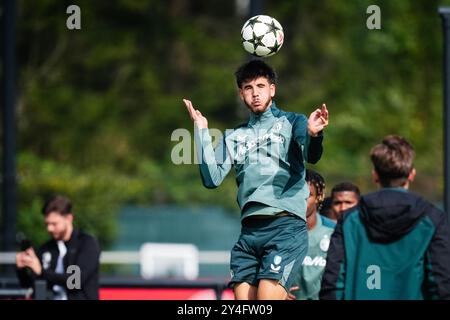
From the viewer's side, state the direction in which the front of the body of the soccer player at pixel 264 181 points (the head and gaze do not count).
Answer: toward the camera

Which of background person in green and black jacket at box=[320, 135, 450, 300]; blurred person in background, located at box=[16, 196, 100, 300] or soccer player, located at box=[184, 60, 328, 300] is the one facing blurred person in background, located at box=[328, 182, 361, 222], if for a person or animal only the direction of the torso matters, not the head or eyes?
the background person in green and black jacket

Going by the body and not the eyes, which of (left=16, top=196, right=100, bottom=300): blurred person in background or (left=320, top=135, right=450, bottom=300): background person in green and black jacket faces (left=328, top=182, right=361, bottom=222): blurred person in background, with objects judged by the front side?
the background person in green and black jacket

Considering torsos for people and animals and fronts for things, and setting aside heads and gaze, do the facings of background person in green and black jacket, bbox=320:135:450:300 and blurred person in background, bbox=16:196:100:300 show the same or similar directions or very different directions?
very different directions

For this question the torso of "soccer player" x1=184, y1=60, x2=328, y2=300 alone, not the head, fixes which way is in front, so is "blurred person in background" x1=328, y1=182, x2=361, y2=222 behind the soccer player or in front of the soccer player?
behind

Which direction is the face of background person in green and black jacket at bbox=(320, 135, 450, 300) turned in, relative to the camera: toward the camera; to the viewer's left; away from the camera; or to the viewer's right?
away from the camera

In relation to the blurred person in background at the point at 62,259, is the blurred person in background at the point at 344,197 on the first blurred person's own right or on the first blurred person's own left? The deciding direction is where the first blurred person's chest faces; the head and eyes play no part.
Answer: on the first blurred person's own left

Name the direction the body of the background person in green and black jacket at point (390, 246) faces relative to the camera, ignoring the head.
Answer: away from the camera

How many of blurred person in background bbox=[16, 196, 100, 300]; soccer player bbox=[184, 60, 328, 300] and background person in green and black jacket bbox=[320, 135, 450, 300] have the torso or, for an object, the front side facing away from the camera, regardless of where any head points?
1

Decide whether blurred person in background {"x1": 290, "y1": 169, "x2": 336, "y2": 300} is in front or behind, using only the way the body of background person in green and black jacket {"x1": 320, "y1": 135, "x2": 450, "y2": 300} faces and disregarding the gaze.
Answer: in front
